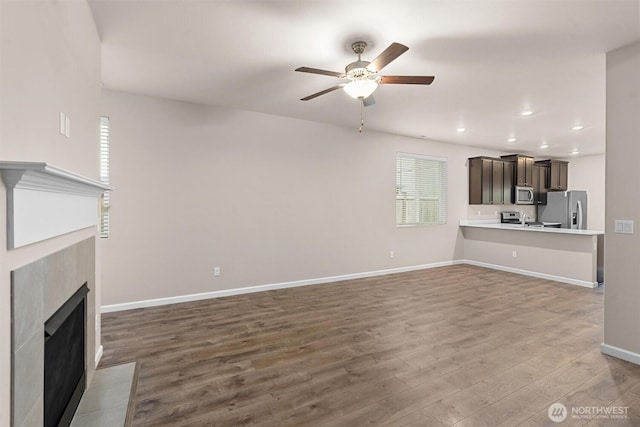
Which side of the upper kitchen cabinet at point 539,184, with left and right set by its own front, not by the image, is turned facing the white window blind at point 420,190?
right

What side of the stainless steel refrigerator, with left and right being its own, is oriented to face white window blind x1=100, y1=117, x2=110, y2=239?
right

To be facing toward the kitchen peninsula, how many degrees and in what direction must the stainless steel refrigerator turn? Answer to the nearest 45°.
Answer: approximately 45° to its right

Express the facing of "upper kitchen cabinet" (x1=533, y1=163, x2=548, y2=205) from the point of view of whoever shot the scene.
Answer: facing the viewer and to the right of the viewer

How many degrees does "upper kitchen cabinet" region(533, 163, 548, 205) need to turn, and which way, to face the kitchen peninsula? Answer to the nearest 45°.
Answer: approximately 45° to its right

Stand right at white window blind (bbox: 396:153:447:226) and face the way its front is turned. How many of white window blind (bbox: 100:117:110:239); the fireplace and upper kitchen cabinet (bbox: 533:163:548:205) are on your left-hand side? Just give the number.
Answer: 1

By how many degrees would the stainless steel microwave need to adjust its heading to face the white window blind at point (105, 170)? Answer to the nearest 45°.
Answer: approximately 90° to its right

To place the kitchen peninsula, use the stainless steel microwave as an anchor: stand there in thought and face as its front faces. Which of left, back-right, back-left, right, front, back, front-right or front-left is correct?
front-right

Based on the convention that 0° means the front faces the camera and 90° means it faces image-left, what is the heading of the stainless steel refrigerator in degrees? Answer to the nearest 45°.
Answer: approximately 315°

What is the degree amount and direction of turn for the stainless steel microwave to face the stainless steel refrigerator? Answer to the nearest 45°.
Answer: approximately 45° to its left

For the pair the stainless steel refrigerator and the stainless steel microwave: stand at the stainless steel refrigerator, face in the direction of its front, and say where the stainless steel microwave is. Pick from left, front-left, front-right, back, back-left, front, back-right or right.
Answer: back-right

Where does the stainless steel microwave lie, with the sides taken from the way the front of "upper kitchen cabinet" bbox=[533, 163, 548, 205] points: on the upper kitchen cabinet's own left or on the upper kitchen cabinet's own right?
on the upper kitchen cabinet's own right

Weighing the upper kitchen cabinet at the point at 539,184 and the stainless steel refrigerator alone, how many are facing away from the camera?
0

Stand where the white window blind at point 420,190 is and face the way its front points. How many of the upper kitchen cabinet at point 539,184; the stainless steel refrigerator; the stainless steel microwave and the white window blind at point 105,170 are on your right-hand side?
1
